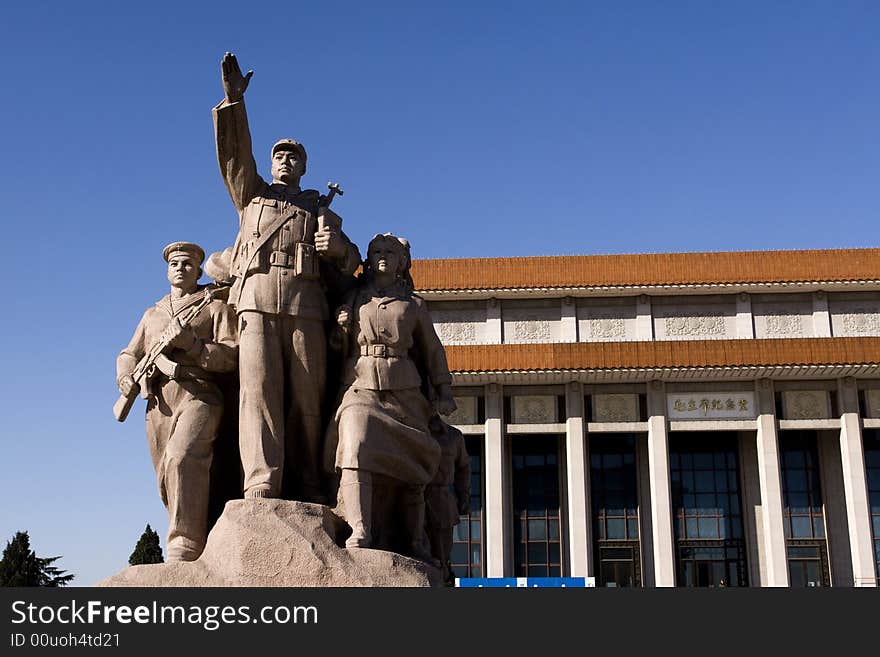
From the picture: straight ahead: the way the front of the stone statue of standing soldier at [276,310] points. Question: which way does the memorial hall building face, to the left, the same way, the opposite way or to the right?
the same way

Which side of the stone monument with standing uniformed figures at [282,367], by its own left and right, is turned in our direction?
front

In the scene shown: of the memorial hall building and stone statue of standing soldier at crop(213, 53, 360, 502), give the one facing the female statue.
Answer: the memorial hall building

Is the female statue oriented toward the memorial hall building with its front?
no

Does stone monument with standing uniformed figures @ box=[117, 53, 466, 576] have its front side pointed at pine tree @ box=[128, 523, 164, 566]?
no

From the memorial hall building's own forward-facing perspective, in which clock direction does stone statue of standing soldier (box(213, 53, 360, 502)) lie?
The stone statue of standing soldier is roughly at 12 o'clock from the memorial hall building.

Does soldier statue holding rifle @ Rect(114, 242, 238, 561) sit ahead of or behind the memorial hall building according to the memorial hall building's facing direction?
ahead

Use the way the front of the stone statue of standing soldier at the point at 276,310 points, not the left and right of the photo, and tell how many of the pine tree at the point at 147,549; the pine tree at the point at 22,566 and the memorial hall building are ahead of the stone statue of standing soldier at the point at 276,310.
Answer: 0

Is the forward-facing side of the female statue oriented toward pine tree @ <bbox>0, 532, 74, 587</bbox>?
no

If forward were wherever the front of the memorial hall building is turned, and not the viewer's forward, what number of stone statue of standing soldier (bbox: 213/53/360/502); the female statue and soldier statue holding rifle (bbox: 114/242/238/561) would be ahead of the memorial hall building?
3

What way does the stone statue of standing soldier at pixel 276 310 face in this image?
toward the camera

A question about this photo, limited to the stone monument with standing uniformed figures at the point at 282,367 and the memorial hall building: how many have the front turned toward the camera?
2
